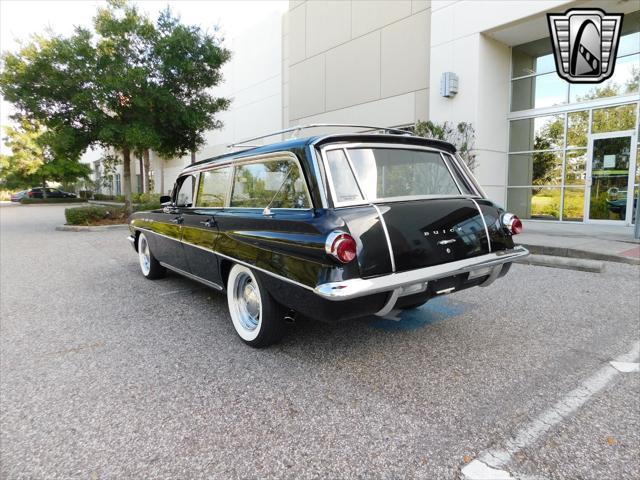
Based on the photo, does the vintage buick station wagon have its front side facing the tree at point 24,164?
yes

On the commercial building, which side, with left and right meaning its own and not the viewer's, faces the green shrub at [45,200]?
right

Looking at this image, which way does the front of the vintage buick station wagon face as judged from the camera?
facing away from the viewer and to the left of the viewer

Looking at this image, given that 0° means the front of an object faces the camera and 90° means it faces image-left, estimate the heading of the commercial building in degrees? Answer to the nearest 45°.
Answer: approximately 45°

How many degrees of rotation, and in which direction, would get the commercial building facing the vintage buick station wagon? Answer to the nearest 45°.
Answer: approximately 45° to its left

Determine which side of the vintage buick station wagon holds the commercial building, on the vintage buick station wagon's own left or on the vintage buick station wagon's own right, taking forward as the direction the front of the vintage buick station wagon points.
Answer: on the vintage buick station wagon's own right

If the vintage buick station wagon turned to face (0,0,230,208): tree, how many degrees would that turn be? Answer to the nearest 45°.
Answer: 0° — it already faces it
